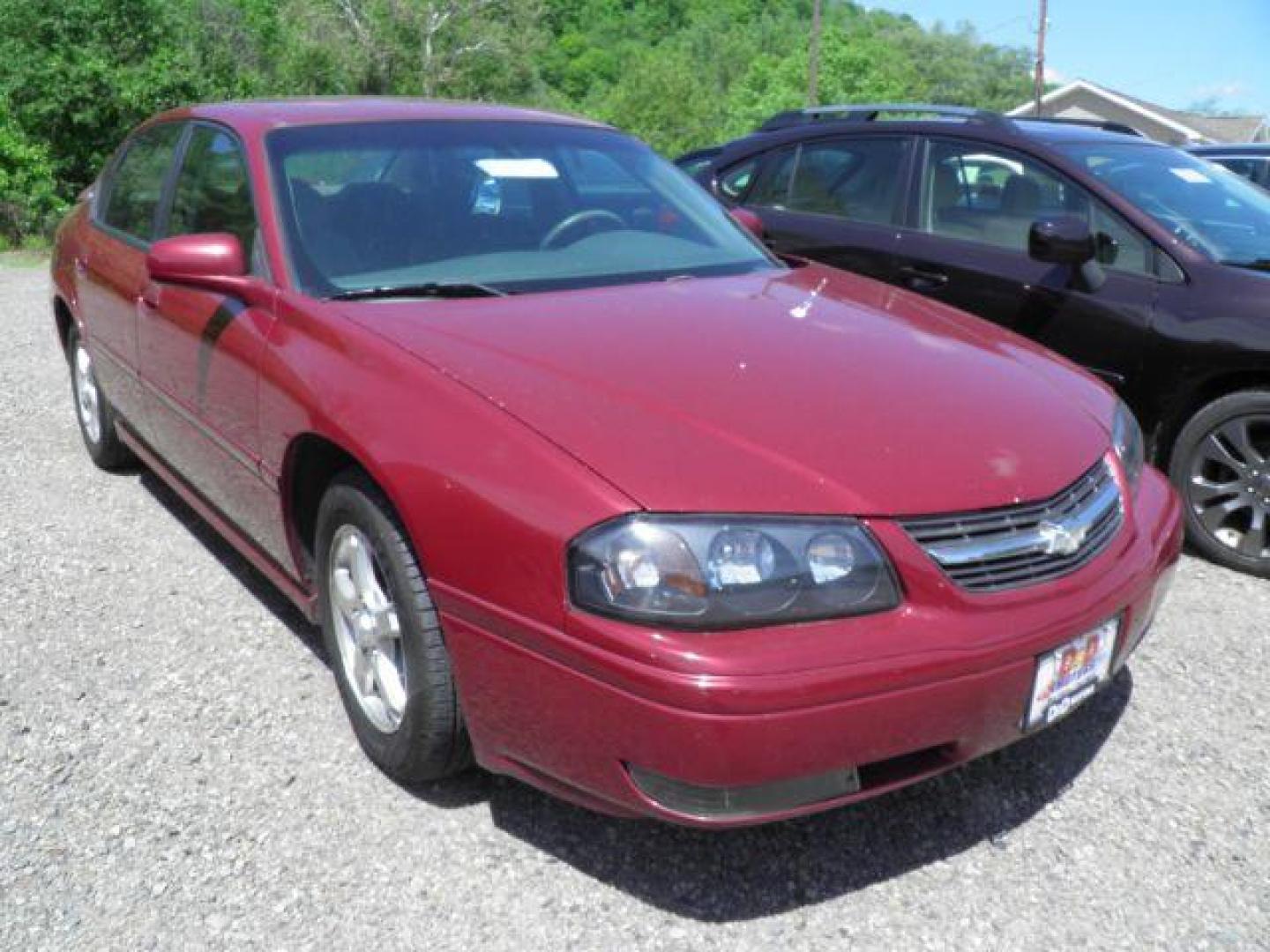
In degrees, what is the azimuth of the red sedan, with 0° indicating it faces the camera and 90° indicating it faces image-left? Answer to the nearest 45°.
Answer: approximately 315°

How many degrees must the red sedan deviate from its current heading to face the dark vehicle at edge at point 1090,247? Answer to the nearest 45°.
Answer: approximately 90° to its left

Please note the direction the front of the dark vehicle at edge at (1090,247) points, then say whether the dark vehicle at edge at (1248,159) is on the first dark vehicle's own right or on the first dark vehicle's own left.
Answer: on the first dark vehicle's own left

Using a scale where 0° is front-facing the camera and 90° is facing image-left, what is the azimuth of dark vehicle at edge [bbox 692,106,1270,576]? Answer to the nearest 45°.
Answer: approximately 315°

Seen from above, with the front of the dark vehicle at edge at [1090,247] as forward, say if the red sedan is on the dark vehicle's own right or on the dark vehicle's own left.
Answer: on the dark vehicle's own right

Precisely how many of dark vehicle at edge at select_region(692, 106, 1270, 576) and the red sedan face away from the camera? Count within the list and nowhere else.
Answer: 0

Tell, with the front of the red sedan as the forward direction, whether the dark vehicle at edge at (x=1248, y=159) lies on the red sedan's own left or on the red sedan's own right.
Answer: on the red sedan's own left
